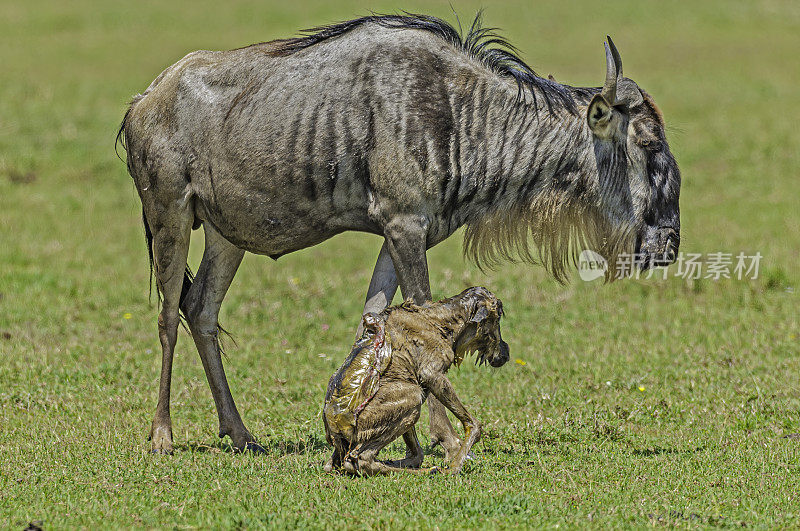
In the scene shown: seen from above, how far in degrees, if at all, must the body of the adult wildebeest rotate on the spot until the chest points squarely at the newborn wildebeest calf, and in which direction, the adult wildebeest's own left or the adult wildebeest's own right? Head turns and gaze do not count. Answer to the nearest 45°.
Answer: approximately 90° to the adult wildebeest's own right

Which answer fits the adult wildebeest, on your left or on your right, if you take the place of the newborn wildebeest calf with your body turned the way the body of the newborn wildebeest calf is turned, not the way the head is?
on your left

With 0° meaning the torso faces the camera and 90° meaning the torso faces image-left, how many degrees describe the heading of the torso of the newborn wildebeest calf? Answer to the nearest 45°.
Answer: approximately 270°

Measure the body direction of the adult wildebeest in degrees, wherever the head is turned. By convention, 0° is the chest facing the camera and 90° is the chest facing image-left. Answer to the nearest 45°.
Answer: approximately 270°

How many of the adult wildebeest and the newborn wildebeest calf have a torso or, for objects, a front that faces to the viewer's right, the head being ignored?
2
